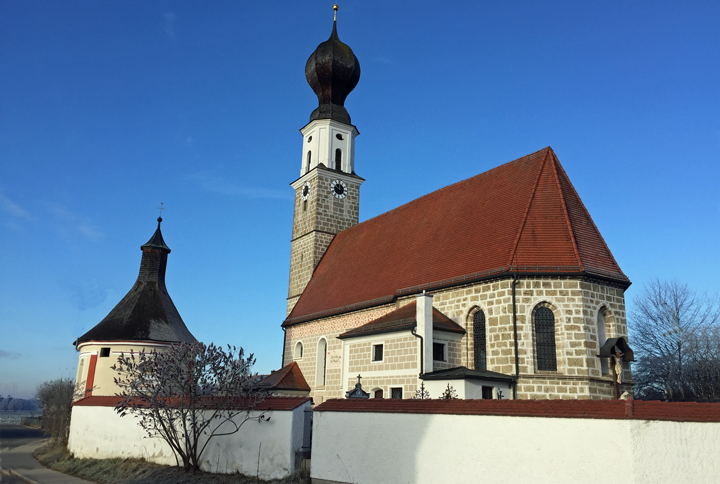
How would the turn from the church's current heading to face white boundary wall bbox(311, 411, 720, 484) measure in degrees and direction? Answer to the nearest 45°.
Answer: approximately 135° to its left

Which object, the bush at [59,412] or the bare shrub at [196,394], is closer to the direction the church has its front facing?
the bush

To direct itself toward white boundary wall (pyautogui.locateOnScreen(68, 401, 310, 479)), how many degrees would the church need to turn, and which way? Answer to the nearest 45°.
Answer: approximately 90° to its left

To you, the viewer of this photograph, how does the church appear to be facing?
facing away from the viewer and to the left of the viewer

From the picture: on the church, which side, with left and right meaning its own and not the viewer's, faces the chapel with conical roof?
front

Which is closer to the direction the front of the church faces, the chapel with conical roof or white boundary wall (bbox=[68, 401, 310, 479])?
the chapel with conical roof

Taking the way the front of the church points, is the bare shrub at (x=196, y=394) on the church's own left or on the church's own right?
on the church's own left
